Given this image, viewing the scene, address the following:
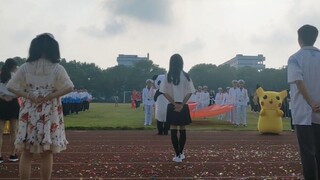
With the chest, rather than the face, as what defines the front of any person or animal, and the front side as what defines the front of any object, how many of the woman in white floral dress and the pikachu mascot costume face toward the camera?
1

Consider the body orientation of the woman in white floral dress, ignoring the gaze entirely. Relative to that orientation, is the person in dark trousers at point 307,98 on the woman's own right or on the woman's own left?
on the woman's own right

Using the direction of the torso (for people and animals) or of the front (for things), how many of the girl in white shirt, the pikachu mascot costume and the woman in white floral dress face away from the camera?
2

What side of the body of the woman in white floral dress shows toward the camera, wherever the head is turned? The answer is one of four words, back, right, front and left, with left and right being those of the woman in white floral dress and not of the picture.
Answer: back

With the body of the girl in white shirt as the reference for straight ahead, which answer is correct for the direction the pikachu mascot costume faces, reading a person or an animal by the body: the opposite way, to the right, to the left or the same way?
the opposite way

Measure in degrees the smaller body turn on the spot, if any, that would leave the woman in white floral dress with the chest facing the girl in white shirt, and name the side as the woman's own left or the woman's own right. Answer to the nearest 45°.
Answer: approximately 45° to the woman's own right

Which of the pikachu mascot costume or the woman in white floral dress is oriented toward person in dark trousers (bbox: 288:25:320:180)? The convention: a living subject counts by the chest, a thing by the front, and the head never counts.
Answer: the pikachu mascot costume

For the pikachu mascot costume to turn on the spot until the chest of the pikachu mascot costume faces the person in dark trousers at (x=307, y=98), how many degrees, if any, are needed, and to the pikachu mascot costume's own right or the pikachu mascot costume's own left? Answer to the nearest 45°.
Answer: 0° — they already face them

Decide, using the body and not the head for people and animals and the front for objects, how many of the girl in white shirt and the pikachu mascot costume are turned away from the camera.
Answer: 1

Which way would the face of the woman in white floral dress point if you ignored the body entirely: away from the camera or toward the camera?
away from the camera

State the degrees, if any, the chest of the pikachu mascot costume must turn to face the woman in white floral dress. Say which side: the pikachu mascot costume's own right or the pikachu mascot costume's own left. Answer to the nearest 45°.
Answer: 0° — they already face them

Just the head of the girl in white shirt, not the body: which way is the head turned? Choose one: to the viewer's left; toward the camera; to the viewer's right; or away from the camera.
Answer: away from the camera

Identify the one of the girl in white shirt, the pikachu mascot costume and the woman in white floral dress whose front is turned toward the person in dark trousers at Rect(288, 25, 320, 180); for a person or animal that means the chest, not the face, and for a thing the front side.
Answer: the pikachu mascot costume

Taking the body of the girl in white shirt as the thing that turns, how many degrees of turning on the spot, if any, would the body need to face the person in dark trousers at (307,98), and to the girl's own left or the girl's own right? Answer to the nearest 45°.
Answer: approximately 135° to the girl's own right

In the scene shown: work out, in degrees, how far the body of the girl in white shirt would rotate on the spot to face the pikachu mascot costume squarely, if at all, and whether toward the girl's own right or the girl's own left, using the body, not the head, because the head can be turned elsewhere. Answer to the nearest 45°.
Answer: approximately 45° to the girl's own right

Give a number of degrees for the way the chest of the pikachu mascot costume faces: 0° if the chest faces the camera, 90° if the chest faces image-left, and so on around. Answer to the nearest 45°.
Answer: approximately 0°

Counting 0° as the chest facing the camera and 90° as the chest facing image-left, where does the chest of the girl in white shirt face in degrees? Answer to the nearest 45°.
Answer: approximately 180°
